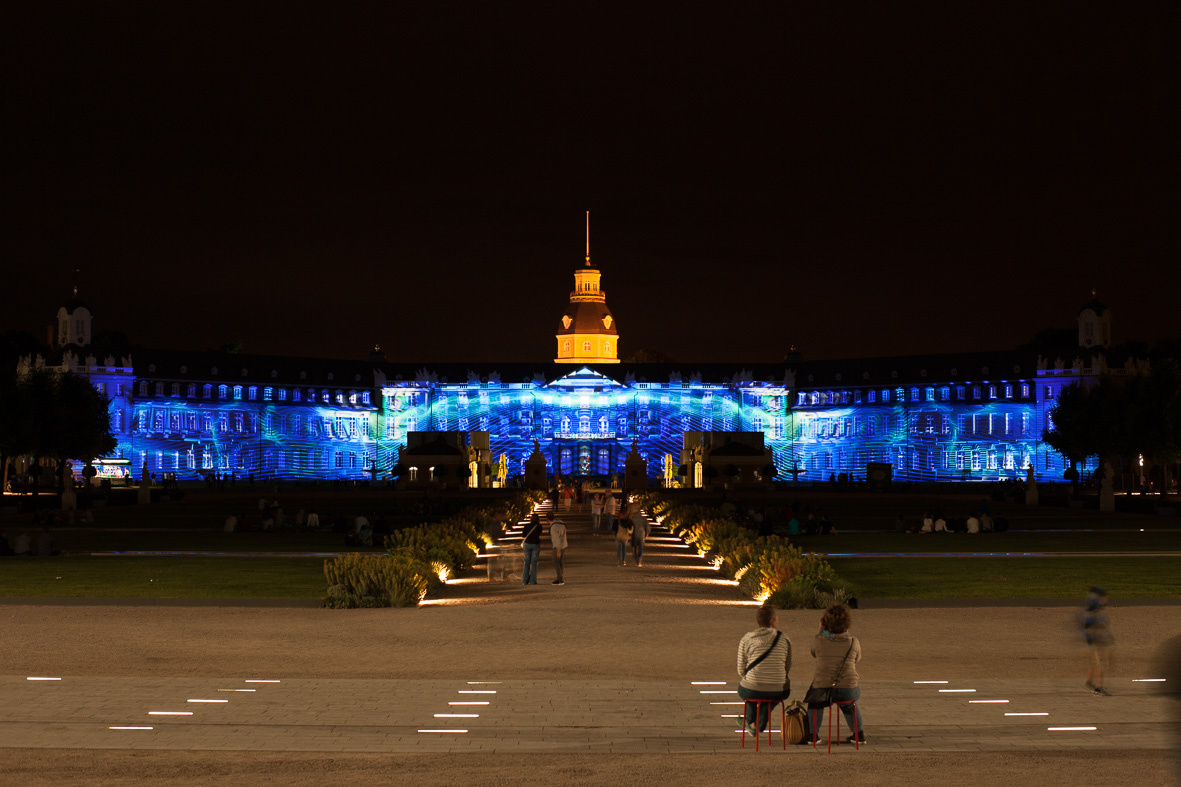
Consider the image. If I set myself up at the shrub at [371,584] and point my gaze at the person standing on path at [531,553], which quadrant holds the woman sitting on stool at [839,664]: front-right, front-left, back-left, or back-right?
back-right

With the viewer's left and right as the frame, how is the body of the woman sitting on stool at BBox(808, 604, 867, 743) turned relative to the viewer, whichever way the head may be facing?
facing away from the viewer

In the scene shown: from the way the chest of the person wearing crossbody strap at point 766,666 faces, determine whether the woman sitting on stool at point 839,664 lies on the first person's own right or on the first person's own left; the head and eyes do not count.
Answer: on the first person's own right

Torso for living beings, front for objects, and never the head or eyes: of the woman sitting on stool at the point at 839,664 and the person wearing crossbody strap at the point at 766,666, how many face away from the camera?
2

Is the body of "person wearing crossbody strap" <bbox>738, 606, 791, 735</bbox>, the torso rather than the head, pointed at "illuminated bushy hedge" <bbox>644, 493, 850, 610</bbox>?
yes

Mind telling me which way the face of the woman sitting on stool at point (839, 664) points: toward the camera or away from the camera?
away from the camera

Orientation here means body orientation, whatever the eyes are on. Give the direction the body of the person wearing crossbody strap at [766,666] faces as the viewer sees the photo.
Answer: away from the camera
